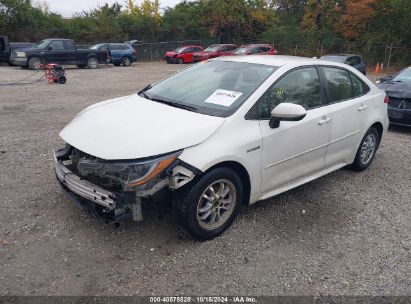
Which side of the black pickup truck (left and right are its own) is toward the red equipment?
left

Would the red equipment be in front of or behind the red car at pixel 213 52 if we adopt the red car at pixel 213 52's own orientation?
in front

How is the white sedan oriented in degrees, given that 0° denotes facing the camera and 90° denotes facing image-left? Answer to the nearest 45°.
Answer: approximately 45°

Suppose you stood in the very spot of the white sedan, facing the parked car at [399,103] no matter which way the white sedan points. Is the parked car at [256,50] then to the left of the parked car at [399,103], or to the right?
left

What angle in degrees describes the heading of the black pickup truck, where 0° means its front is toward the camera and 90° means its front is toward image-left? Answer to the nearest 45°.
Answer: approximately 90°
